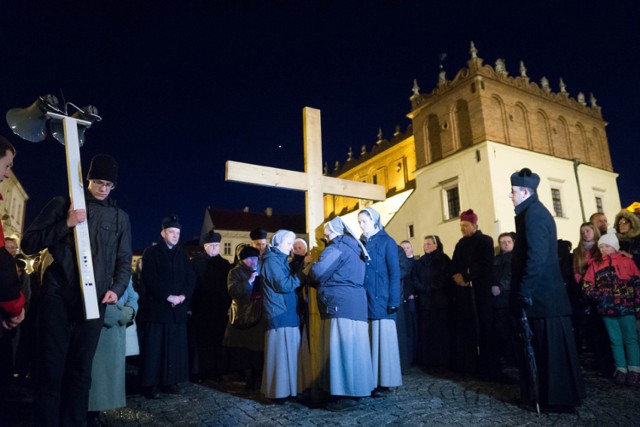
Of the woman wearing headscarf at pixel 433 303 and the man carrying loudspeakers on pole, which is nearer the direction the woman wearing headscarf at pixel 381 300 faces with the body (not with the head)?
the man carrying loudspeakers on pole

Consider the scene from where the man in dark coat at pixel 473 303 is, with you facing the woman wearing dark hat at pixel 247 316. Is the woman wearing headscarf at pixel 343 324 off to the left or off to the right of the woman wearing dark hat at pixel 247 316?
left

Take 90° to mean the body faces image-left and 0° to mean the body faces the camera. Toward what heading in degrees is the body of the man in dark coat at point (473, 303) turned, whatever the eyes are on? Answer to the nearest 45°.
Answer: approximately 45°

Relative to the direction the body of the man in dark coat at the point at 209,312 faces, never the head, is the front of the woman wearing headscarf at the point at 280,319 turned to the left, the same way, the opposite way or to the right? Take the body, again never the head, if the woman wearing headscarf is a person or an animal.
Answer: to the left

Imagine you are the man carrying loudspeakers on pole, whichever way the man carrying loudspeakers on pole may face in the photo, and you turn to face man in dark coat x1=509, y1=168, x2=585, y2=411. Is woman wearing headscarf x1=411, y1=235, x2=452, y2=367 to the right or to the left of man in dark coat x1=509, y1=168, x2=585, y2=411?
left

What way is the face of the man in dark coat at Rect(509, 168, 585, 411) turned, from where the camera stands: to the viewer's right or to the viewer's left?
to the viewer's left
